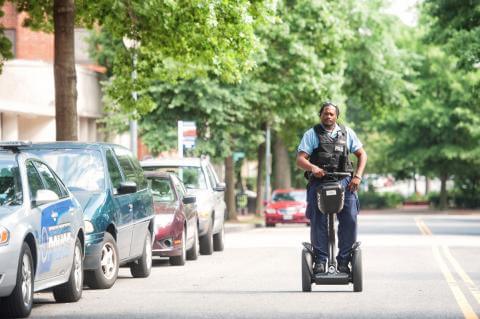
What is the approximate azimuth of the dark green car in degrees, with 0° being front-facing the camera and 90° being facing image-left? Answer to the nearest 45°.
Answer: approximately 45°

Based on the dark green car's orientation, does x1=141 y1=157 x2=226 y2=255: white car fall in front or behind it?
behind

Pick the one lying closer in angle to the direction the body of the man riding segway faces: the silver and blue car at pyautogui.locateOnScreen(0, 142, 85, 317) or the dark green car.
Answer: the silver and blue car

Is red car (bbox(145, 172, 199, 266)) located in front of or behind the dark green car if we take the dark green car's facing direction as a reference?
behind
